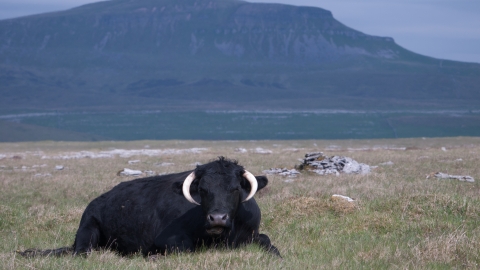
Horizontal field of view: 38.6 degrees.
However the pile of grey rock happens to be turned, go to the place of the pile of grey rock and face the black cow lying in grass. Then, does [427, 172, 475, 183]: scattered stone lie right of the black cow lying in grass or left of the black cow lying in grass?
left

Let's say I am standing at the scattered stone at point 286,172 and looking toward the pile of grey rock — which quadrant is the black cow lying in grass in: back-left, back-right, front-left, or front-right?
back-right

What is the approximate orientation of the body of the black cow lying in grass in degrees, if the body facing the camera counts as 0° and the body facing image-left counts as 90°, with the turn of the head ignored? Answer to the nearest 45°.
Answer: approximately 315°

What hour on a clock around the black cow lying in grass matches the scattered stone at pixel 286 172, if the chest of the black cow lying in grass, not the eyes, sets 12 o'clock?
The scattered stone is roughly at 8 o'clock from the black cow lying in grass.

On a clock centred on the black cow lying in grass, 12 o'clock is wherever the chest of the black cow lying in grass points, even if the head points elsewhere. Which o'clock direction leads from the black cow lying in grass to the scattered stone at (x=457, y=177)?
The scattered stone is roughly at 9 o'clock from the black cow lying in grass.
